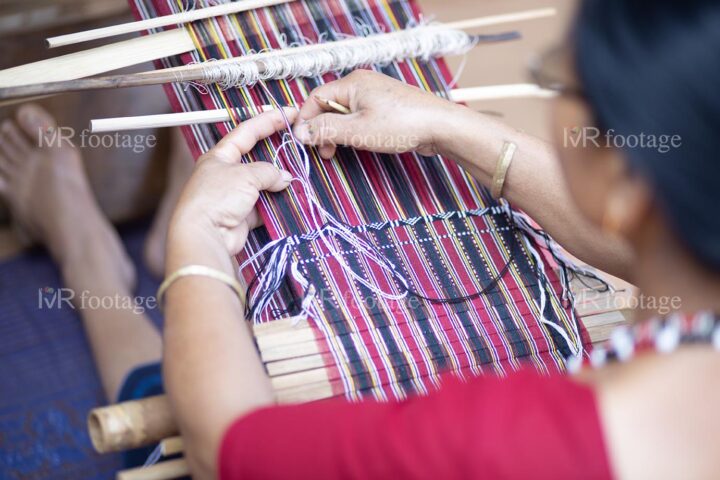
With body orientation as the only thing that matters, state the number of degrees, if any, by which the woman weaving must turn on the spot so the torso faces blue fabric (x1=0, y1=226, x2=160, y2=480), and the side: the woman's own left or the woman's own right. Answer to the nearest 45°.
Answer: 0° — they already face it

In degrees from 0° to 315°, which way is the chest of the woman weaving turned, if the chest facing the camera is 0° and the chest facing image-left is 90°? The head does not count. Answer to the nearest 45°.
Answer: approximately 135°

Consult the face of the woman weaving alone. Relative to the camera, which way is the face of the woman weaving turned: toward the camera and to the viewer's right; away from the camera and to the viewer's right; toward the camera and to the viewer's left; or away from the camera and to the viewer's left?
away from the camera and to the viewer's left

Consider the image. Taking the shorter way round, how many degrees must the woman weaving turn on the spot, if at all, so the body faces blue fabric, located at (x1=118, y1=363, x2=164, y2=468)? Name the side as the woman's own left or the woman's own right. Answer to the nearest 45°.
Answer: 0° — they already face it
